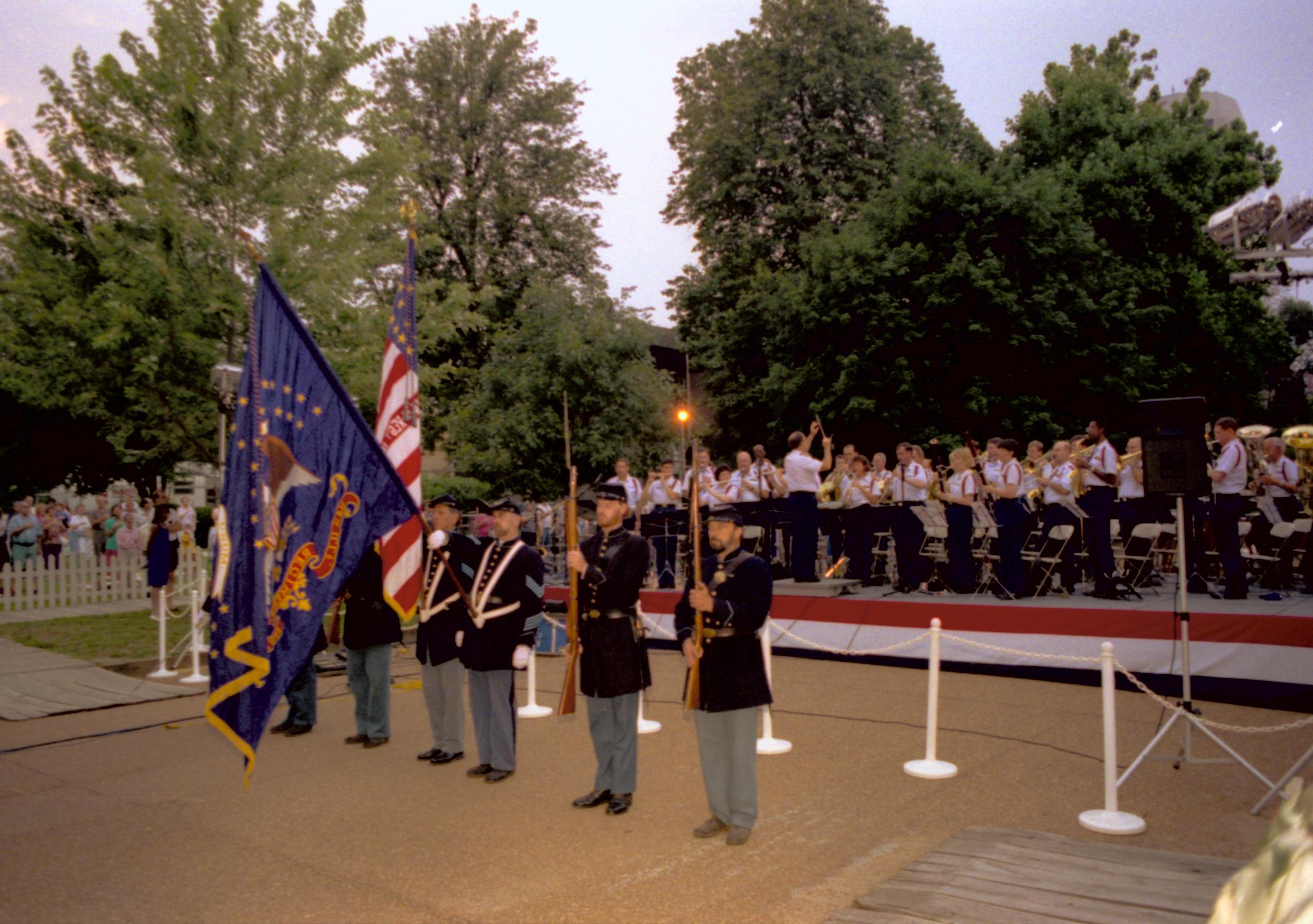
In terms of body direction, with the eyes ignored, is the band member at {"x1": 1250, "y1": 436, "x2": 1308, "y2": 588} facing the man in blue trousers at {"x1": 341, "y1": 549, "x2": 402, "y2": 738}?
yes

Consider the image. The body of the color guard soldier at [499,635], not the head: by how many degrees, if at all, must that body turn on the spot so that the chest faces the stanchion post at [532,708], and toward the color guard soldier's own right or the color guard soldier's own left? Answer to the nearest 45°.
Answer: approximately 135° to the color guard soldier's own right

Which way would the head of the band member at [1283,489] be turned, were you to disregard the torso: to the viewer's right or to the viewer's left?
to the viewer's left

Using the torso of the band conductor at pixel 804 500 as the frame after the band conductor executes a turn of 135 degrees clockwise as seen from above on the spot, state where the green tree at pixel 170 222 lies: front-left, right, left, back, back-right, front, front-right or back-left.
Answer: right

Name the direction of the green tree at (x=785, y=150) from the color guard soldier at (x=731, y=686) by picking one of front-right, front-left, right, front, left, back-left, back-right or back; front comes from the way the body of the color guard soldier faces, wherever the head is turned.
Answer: back-right

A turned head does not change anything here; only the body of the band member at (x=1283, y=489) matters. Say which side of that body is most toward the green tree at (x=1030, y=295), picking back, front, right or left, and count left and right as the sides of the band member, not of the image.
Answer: right

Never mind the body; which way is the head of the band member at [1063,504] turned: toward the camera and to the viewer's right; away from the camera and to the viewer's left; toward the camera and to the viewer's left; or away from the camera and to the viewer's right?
toward the camera and to the viewer's left

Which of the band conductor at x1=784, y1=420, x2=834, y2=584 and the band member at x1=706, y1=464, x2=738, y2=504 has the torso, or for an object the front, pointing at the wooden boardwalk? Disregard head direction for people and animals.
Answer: the band member at x1=706, y1=464, x2=738, y2=504

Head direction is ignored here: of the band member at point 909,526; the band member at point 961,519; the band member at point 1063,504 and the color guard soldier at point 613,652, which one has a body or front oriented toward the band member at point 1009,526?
the band member at point 1063,504

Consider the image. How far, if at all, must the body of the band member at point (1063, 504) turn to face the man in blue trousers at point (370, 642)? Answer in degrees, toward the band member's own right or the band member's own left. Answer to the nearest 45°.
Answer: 0° — they already face them

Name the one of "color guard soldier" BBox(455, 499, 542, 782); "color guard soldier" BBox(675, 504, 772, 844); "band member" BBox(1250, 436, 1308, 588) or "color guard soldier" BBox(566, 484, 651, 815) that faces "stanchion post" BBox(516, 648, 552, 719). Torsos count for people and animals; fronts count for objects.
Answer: the band member

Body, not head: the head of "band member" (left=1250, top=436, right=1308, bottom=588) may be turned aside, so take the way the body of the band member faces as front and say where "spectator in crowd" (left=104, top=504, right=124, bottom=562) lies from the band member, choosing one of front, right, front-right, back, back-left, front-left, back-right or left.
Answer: front-right

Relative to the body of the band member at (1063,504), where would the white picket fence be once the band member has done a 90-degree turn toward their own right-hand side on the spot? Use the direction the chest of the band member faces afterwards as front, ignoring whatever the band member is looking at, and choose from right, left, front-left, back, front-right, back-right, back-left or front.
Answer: front-left

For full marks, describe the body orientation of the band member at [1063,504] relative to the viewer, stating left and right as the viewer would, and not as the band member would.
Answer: facing the viewer and to the left of the viewer

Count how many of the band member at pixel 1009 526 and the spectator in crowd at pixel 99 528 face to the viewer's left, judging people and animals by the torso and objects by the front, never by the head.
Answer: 1

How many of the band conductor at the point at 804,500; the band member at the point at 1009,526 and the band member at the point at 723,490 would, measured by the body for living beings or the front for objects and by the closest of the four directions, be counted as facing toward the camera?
1

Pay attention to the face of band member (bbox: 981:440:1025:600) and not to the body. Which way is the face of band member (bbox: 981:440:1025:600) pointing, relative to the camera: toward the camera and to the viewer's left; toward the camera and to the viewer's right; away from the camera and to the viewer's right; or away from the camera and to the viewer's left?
toward the camera and to the viewer's left
